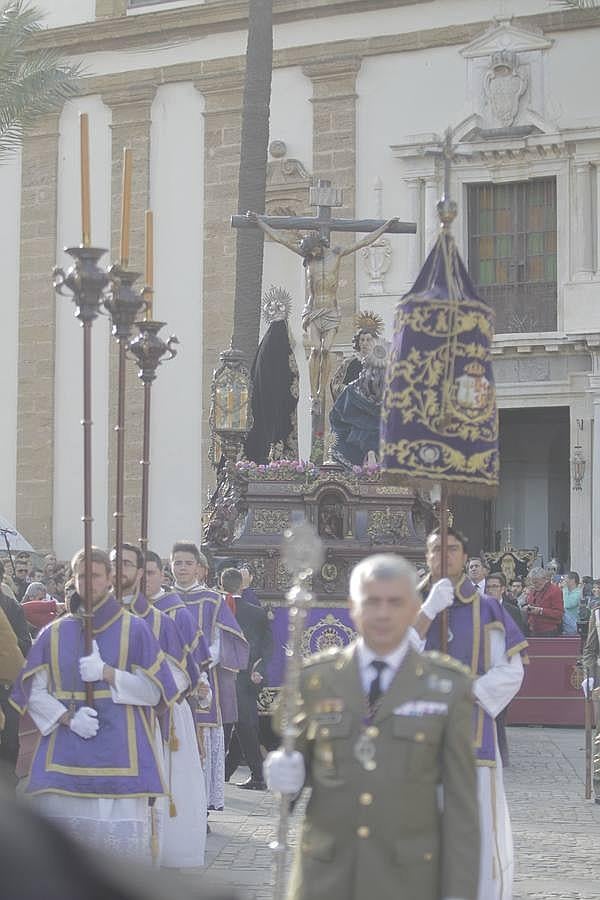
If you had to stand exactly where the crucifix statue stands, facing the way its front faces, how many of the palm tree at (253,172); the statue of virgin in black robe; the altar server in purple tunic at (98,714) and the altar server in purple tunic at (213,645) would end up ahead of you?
2

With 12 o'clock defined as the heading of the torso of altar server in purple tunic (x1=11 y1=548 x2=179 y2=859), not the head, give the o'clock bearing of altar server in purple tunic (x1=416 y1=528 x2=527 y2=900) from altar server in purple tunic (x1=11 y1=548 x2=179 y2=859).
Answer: altar server in purple tunic (x1=416 y1=528 x2=527 y2=900) is roughly at 9 o'clock from altar server in purple tunic (x1=11 y1=548 x2=179 y2=859).

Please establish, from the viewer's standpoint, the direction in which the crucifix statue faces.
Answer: facing the viewer

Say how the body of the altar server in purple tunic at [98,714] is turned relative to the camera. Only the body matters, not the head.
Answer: toward the camera

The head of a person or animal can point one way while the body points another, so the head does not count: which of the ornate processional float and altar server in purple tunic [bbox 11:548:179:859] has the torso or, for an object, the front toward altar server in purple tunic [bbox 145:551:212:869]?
the ornate processional float

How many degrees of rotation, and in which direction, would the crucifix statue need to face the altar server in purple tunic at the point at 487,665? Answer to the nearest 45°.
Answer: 0° — it already faces them

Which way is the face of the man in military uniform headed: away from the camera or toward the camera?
toward the camera

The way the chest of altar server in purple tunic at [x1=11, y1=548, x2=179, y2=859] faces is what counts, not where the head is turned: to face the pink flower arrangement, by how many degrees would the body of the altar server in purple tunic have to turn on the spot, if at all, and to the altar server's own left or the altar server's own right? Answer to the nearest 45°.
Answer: approximately 180°

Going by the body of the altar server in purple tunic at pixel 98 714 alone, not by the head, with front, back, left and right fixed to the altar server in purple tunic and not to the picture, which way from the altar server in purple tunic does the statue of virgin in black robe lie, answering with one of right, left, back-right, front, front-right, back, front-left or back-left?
back

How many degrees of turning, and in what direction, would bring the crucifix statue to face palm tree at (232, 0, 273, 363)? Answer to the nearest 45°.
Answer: approximately 180°

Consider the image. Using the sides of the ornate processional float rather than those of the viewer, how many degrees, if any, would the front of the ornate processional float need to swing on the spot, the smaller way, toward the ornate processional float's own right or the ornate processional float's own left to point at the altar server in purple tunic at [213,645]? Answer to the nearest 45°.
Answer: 0° — it already faces them

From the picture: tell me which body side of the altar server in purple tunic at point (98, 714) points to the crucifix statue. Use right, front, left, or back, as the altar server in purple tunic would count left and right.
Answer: back

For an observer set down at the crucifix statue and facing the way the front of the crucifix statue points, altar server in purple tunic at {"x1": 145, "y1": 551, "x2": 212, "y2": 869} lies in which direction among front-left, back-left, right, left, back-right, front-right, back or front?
front

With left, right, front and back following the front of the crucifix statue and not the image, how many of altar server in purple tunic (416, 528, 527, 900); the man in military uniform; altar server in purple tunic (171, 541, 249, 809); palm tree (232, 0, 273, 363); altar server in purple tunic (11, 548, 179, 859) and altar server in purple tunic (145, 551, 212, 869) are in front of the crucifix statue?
5

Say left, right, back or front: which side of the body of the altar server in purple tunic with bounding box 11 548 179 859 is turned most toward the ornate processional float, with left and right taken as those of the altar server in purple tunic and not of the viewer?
back

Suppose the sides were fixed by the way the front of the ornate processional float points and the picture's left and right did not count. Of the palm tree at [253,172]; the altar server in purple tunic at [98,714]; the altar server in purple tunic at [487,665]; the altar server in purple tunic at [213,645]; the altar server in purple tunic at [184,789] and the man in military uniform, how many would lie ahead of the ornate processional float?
5

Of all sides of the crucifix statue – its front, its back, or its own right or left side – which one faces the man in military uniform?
front

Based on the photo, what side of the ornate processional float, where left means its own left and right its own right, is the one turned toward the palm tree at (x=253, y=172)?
back
